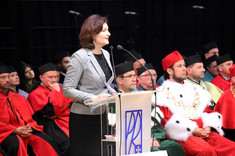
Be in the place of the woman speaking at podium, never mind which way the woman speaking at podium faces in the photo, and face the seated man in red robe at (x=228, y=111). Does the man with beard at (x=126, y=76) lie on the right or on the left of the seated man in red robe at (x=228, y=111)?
left

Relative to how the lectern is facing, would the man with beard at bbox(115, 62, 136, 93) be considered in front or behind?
behind

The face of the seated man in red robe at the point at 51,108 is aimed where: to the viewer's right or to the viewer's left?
to the viewer's right

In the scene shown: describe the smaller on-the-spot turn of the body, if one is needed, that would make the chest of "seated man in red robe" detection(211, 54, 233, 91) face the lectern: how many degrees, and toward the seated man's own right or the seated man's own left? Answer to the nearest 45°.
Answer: approximately 45° to the seated man's own right

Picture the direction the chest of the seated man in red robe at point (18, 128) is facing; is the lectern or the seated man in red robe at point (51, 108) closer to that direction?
the lectern

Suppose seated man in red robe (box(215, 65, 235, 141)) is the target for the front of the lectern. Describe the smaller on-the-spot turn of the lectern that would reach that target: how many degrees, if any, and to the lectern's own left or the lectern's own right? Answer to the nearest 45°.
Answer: approximately 90° to the lectern's own left

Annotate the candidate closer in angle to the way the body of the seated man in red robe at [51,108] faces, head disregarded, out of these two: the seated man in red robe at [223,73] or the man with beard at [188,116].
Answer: the man with beard

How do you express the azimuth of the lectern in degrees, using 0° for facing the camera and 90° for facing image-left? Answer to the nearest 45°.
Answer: approximately 315°

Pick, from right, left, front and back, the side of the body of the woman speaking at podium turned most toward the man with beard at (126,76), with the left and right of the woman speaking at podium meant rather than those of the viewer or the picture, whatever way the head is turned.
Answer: left
